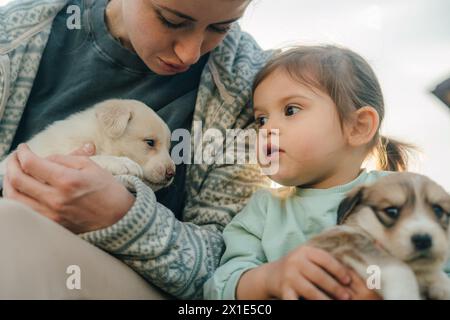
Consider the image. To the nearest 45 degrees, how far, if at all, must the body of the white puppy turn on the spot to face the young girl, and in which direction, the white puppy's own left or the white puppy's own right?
approximately 45° to the white puppy's own right

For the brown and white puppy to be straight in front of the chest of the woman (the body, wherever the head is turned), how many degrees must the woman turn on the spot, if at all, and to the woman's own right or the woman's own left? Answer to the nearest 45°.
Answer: approximately 45° to the woman's own left

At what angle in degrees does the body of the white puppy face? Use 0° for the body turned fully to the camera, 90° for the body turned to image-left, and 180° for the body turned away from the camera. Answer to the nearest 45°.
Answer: approximately 270°

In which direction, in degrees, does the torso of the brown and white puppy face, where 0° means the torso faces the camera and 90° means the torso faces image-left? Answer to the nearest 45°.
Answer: approximately 315°
